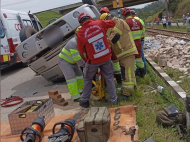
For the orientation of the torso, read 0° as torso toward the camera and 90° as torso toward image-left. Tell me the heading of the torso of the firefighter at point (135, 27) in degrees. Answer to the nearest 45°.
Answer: approximately 135°

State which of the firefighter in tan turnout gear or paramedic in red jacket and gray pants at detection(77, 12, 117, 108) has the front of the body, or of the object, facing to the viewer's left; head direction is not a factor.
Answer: the firefighter in tan turnout gear

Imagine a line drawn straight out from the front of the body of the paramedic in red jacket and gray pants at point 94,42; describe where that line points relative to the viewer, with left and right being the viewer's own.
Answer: facing away from the viewer

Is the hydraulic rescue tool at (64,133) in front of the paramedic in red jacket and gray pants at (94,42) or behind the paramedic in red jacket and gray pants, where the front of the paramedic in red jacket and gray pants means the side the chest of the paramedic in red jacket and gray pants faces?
behind

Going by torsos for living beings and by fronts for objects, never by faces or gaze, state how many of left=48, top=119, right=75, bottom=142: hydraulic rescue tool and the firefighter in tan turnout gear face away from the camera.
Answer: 0

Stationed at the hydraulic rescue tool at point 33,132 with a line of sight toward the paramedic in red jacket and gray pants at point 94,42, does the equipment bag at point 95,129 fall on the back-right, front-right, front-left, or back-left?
front-right

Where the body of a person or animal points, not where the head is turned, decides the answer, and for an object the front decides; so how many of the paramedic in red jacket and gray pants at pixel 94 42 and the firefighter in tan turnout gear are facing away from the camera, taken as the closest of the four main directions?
1

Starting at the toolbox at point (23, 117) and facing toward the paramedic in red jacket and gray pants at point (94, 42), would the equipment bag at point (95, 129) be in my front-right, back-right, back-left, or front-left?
front-right

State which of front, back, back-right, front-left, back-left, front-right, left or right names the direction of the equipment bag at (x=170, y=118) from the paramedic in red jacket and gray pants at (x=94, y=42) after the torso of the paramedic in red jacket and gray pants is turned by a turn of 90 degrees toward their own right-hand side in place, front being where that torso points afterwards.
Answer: front-right

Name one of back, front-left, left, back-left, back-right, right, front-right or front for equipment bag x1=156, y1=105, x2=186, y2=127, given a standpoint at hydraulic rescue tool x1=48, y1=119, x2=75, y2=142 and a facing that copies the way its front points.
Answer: back-left

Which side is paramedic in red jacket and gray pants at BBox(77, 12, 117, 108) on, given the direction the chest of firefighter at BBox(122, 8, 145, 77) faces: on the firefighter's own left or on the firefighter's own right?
on the firefighter's own left

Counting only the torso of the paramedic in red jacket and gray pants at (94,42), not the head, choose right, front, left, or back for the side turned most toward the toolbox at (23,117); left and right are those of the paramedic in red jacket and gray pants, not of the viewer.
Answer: left

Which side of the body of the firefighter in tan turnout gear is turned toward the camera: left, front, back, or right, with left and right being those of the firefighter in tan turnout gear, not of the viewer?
left

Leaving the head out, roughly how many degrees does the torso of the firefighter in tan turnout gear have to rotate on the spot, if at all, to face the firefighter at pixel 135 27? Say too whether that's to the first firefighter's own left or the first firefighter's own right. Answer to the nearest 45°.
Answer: approximately 90° to the first firefighter's own right
